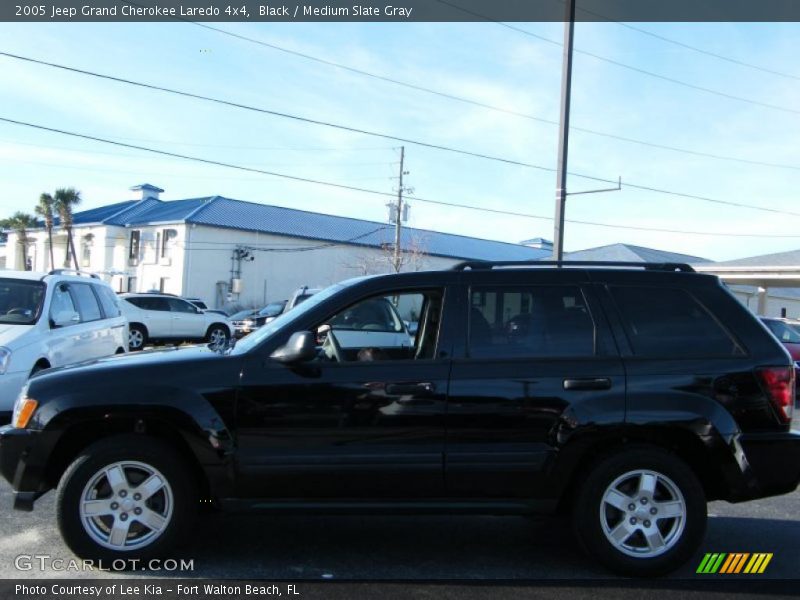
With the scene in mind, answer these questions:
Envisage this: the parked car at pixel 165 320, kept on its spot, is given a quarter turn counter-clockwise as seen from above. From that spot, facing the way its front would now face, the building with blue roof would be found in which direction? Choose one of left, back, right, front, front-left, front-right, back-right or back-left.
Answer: front

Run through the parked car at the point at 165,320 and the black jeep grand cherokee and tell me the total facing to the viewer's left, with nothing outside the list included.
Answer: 1

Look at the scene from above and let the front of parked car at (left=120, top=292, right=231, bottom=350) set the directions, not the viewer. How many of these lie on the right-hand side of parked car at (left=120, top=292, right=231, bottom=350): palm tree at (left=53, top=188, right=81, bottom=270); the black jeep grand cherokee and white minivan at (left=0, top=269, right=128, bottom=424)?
2

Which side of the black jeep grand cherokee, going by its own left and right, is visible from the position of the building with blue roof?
right

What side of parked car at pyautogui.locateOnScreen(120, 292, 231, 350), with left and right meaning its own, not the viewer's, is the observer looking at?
right

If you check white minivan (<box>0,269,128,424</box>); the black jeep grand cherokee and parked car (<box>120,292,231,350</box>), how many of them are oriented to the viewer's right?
1

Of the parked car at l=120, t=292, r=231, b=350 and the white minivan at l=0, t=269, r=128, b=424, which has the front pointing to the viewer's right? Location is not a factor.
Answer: the parked car

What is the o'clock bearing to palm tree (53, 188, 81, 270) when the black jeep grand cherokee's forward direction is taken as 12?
The palm tree is roughly at 2 o'clock from the black jeep grand cherokee.

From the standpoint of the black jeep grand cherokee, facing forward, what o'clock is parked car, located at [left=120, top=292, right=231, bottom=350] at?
The parked car is roughly at 2 o'clock from the black jeep grand cherokee.

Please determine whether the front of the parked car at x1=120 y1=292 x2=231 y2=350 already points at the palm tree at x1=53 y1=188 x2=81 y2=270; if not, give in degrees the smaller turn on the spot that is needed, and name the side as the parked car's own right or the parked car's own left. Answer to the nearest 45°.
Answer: approximately 90° to the parked car's own left

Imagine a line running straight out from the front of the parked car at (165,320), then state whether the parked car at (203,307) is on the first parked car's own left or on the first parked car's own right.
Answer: on the first parked car's own left

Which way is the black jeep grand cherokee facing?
to the viewer's left

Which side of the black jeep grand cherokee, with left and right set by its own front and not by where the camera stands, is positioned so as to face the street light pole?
right

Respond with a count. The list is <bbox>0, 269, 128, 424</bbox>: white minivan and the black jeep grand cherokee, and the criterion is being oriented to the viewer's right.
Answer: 0

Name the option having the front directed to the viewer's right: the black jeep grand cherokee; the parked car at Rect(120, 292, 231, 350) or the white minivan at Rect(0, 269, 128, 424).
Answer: the parked car
